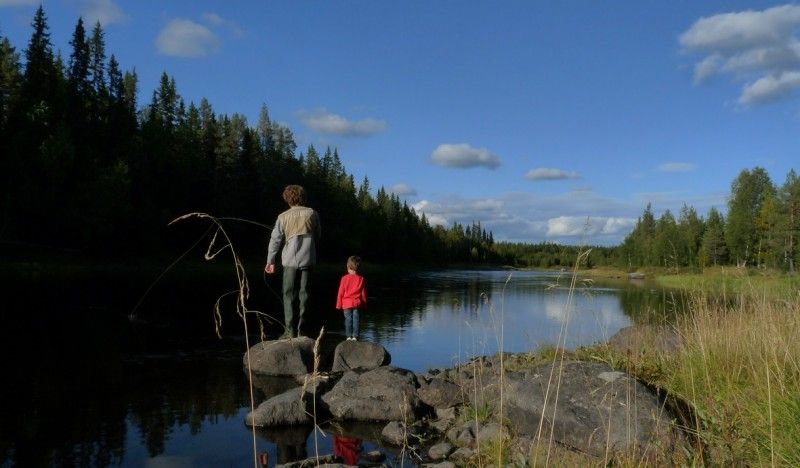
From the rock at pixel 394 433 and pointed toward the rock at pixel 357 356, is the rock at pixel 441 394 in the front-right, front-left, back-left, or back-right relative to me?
front-right

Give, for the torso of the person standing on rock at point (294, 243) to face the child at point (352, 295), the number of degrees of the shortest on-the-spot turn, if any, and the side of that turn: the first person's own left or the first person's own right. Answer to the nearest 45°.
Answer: approximately 45° to the first person's own right

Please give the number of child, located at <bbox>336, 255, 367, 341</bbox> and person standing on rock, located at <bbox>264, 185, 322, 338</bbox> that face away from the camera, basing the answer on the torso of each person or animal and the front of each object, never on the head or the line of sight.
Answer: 2

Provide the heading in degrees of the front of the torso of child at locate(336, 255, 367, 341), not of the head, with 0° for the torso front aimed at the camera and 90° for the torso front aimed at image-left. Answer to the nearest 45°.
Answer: approximately 180°

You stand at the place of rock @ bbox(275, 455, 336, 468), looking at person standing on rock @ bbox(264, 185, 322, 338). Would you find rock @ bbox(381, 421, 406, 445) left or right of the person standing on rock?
right

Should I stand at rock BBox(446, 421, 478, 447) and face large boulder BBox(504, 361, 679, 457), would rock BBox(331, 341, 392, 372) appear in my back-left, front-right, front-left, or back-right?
back-left

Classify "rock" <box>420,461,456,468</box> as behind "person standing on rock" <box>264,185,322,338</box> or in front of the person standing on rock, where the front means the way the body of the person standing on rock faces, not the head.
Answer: behind

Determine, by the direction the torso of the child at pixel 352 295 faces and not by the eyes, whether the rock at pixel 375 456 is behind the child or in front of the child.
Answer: behind

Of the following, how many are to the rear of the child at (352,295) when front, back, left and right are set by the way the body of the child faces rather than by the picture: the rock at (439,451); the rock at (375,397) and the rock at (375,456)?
3

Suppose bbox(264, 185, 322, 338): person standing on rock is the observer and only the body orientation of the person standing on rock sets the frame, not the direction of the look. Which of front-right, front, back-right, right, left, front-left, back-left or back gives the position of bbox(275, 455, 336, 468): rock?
back

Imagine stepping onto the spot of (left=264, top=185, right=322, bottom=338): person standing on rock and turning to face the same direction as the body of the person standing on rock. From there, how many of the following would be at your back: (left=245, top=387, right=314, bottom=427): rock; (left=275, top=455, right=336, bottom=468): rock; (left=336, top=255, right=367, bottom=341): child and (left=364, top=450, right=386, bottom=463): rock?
3

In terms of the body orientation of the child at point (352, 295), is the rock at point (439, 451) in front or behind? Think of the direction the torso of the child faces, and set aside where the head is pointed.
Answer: behind

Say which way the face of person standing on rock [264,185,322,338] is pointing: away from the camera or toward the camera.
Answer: away from the camera

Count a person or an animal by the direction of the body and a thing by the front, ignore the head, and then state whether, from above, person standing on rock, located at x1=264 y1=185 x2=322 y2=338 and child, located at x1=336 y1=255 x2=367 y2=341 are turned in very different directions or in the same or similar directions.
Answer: same or similar directions

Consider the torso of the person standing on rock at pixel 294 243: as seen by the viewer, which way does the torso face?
away from the camera
